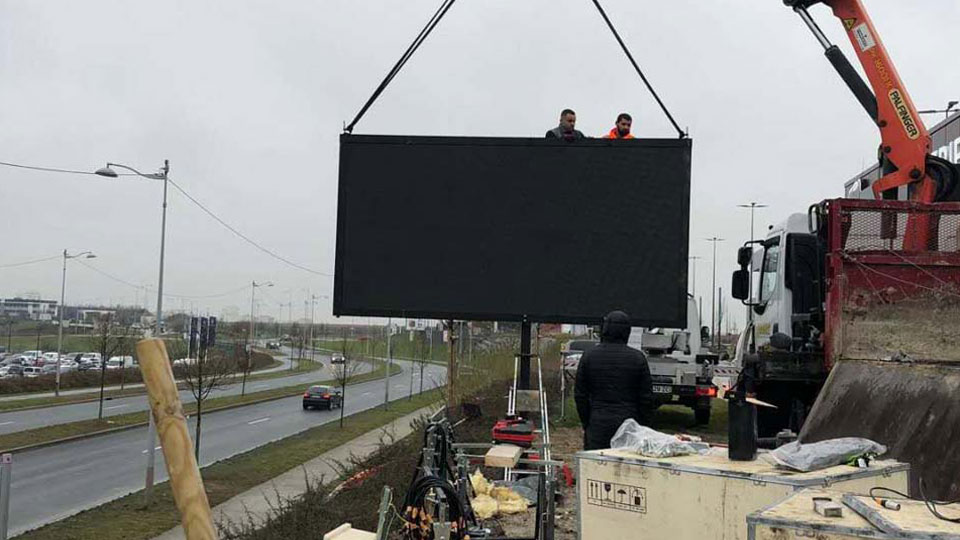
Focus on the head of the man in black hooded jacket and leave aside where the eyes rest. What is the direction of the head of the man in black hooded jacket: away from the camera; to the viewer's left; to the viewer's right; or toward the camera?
away from the camera

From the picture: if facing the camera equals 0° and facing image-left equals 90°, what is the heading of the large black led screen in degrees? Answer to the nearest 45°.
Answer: approximately 0°

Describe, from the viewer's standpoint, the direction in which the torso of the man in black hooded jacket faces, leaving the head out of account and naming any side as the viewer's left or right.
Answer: facing away from the viewer

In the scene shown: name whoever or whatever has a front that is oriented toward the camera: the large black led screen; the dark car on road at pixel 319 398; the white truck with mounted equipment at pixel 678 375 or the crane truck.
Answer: the large black led screen

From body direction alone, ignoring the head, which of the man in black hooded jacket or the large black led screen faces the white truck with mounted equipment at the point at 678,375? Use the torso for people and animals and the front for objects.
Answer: the man in black hooded jacket

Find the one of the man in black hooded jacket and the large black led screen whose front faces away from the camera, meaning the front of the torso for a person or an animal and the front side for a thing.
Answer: the man in black hooded jacket

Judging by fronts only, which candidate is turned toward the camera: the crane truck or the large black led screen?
the large black led screen

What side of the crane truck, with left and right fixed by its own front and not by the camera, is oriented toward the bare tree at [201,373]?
front
